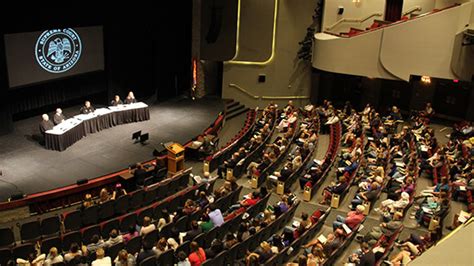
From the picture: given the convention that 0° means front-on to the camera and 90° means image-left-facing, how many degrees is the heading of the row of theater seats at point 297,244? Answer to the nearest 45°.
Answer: approximately 135°

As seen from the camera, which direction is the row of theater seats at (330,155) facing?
to the viewer's left

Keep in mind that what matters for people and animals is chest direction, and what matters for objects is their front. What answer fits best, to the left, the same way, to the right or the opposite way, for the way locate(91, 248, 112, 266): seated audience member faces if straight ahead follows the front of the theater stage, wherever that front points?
the opposite way

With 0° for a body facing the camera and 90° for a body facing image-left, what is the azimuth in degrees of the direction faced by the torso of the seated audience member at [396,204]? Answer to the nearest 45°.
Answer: approximately 90°

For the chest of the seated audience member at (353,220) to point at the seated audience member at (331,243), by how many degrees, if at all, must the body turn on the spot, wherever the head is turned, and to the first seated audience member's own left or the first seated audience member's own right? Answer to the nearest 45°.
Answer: approximately 90° to the first seated audience member's own left

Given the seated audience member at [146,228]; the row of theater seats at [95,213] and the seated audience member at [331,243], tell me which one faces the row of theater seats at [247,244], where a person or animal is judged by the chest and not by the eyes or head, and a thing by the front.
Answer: the seated audience member at [331,243]

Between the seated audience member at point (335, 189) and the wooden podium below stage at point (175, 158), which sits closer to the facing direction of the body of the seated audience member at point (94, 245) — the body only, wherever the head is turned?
the wooden podium below stage

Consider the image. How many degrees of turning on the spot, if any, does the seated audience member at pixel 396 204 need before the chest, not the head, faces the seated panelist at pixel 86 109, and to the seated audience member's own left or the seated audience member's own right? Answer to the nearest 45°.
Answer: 0° — they already face them

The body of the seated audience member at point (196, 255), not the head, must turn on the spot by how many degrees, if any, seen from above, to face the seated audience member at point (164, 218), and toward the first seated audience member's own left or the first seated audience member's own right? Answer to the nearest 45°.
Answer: approximately 45° to the first seated audience member's own right

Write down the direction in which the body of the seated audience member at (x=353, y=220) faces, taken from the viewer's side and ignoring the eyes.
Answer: to the viewer's left

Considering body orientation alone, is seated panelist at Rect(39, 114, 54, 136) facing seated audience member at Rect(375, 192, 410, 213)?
yes

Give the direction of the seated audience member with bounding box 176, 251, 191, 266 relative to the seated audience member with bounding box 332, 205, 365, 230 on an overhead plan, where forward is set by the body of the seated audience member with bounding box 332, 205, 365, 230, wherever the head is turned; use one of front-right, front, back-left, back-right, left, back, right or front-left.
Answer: front-left

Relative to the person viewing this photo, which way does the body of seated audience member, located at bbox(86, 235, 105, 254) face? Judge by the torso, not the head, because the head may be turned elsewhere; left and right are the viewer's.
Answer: facing away from the viewer and to the left of the viewer

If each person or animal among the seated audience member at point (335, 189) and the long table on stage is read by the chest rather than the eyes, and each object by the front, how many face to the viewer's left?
1
